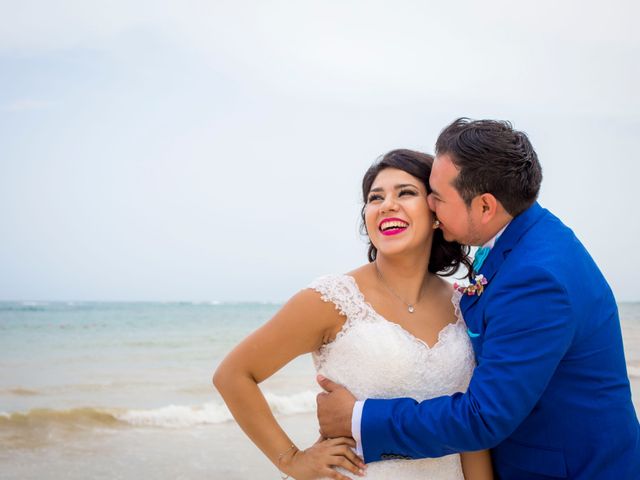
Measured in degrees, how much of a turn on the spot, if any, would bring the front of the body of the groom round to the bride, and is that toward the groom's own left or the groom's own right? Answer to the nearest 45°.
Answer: approximately 45° to the groom's own right

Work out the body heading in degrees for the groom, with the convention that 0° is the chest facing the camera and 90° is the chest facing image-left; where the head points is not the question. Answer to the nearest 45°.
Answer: approximately 90°

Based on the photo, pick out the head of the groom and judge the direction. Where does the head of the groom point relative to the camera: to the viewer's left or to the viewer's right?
to the viewer's left
